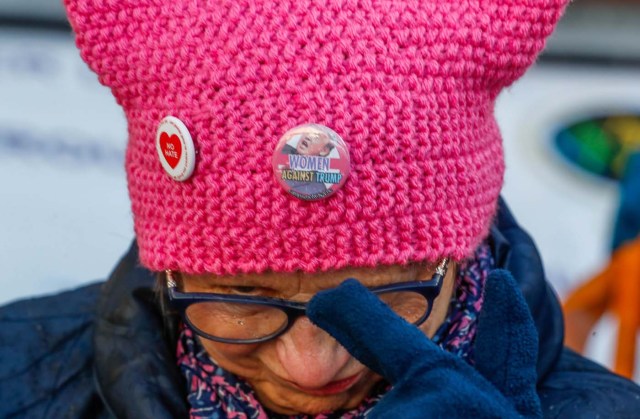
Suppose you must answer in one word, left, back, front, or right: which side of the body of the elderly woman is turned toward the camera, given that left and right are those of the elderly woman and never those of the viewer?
front

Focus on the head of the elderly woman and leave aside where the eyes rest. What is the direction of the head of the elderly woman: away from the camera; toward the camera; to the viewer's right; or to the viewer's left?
toward the camera
